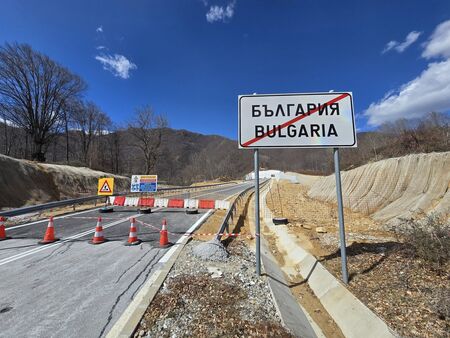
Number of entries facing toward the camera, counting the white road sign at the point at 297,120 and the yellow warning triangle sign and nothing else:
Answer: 2

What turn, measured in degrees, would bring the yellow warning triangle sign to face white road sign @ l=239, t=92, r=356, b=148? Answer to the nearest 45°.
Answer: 0° — it already faces it

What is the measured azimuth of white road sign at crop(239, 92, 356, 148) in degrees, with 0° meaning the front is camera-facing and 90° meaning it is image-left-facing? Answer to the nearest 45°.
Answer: approximately 0°

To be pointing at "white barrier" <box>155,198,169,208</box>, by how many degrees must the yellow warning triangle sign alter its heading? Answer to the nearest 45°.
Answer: approximately 90° to its left

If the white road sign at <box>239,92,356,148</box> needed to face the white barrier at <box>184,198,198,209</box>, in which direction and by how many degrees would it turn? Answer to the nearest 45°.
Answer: approximately 135° to its right

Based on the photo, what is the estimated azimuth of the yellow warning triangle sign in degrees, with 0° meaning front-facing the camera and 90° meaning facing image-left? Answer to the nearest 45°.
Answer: approximately 0°
